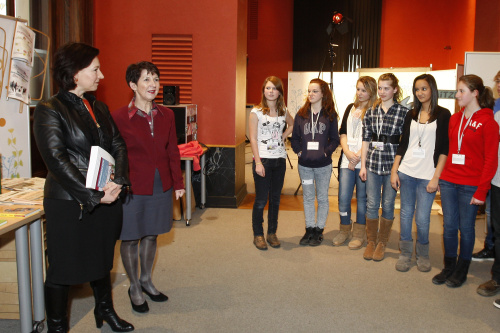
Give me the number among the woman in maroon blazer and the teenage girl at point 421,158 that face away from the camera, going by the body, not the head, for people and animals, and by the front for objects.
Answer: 0

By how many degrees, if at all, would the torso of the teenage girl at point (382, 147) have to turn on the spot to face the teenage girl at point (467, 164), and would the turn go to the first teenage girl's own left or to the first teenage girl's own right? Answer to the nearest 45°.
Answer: approximately 90° to the first teenage girl's own left

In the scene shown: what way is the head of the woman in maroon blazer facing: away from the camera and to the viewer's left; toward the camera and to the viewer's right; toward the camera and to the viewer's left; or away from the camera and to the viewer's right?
toward the camera and to the viewer's right

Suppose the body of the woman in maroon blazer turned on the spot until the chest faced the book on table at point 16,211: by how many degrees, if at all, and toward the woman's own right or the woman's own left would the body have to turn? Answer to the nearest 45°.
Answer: approximately 135° to the woman's own right

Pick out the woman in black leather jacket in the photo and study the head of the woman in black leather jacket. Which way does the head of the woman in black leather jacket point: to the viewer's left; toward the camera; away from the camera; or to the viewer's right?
to the viewer's right

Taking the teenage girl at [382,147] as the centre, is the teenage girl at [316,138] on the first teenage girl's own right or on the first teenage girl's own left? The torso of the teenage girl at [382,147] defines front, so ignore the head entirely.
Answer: on the first teenage girl's own right

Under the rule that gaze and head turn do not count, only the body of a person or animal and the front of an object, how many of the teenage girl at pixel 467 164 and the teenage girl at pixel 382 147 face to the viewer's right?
0

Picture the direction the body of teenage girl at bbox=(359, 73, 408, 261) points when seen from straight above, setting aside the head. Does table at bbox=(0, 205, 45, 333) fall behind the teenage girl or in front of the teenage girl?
in front

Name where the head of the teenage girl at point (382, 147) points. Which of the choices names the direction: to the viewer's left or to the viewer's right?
to the viewer's left

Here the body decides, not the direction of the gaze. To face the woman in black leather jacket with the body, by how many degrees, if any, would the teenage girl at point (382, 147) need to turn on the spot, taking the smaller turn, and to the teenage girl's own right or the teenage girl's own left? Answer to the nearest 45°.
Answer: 0° — they already face them
